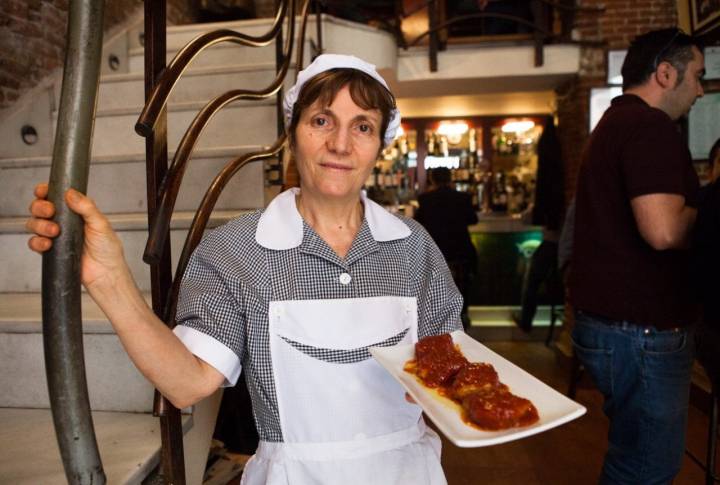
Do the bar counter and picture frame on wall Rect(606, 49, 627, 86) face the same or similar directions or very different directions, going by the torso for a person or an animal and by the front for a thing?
same or similar directions

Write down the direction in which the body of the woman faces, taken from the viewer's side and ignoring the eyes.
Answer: toward the camera

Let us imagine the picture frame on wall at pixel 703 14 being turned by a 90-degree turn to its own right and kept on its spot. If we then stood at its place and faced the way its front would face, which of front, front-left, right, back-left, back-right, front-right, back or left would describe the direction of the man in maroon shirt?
back-left

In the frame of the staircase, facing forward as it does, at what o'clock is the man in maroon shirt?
The man in maroon shirt is roughly at 10 o'clock from the staircase.

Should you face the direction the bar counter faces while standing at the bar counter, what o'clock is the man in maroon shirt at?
The man in maroon shirt is roughly at 12 o'clock from the bar counter.

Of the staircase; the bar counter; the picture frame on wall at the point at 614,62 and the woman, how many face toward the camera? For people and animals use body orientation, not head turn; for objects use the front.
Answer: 4

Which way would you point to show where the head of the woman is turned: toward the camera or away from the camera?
toward the camera

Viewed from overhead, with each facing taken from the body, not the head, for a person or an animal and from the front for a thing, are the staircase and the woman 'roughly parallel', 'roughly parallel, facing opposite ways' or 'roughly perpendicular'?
roughly parallel

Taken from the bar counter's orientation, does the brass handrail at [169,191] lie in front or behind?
in front

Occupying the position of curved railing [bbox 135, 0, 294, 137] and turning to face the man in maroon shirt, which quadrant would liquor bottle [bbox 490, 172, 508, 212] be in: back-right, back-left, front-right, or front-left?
front-left

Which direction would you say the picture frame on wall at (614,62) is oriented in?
toward the camera

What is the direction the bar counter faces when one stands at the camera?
facing the viewer

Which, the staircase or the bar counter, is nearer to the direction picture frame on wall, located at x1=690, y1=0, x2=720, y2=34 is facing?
the staircase

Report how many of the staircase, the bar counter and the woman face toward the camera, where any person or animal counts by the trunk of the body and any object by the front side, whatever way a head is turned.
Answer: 3

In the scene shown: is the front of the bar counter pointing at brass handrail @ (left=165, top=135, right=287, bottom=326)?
yes
